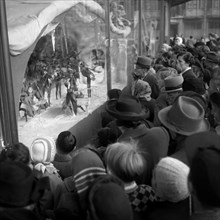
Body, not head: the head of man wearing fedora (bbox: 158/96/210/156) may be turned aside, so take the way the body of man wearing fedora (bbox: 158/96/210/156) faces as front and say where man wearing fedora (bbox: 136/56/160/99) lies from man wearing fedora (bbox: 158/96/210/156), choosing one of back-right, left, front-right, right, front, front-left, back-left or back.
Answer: front-right

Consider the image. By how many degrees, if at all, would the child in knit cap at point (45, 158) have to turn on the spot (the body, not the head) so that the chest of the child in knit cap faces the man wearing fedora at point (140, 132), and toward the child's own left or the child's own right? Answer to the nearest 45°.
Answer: approximately 45° to the child's own right

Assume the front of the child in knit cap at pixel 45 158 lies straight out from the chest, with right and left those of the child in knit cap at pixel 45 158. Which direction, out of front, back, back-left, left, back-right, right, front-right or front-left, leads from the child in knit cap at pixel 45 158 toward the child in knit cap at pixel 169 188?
right

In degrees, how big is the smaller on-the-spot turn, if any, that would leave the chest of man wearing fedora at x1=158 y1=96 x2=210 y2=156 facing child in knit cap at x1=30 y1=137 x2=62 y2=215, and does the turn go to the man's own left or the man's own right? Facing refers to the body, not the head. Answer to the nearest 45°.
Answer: approximately 45° to the man's own left

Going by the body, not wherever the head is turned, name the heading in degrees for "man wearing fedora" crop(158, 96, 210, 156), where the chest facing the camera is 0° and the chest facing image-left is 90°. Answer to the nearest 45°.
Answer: approximately 135°

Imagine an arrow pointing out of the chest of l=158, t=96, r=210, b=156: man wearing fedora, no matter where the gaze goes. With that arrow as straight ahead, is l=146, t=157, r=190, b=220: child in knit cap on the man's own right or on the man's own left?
on the man's own left

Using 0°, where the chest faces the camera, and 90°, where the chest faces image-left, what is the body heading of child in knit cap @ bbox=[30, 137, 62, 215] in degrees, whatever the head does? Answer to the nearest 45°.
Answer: approximately 225°
